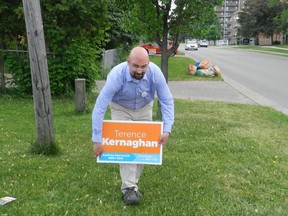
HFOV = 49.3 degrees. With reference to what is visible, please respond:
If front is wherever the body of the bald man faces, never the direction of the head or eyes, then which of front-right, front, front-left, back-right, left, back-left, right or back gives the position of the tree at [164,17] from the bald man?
back

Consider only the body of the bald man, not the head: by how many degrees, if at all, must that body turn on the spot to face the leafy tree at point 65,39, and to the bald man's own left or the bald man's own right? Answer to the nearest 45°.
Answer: approximately 180°

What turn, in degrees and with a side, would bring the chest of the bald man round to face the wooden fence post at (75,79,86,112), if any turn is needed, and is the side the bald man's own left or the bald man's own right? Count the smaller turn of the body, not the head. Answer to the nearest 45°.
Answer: approximately 180°

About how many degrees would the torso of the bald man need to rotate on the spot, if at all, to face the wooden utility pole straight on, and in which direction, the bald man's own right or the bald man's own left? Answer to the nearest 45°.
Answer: approximately 135° to the bald man's own right

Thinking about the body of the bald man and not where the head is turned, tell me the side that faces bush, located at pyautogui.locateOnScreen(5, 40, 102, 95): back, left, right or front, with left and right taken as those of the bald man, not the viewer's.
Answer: back

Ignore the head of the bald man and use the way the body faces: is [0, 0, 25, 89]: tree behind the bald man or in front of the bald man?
behind

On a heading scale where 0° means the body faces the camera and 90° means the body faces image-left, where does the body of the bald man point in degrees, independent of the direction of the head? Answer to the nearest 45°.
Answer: approximately 0°
